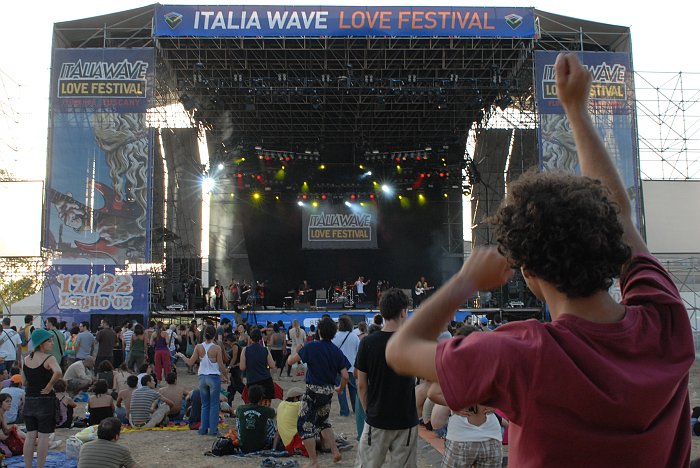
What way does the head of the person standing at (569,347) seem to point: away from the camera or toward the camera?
away from the camera

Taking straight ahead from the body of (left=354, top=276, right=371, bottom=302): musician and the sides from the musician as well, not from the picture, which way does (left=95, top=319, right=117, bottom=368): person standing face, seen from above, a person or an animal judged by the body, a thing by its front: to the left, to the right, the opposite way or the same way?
the opposite way

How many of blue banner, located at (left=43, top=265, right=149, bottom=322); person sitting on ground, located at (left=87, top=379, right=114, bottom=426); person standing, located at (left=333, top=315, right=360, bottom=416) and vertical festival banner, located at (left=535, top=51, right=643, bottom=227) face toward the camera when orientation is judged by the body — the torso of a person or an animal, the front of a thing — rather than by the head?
2

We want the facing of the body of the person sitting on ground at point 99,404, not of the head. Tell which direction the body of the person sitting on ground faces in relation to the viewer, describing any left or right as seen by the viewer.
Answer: facing away from the viewer

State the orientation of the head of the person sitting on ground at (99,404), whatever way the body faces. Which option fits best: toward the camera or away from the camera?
away from the camera

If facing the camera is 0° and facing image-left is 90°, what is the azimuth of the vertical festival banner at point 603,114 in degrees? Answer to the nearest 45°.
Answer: approximately 0°

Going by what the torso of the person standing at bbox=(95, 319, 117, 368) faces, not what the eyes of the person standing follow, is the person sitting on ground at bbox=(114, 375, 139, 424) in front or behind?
behind

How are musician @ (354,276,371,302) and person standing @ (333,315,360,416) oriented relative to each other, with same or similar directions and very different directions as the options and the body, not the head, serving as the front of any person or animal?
very different directions

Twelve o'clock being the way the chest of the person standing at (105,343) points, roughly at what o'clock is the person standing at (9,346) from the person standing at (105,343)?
the person standing at (9,346) is roughly at 8 o'clock from the person standing at (105,343).

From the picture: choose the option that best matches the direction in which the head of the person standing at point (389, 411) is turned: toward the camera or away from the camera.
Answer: away from the camera

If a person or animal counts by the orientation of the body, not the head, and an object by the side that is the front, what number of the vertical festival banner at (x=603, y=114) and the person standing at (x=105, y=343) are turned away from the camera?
1

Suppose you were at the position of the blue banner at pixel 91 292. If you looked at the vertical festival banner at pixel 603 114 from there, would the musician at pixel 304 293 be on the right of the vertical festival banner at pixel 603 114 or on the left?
left

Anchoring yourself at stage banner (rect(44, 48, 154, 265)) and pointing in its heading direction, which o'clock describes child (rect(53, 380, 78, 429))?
The child is roughly at 12 o'clock from the stage banner.
